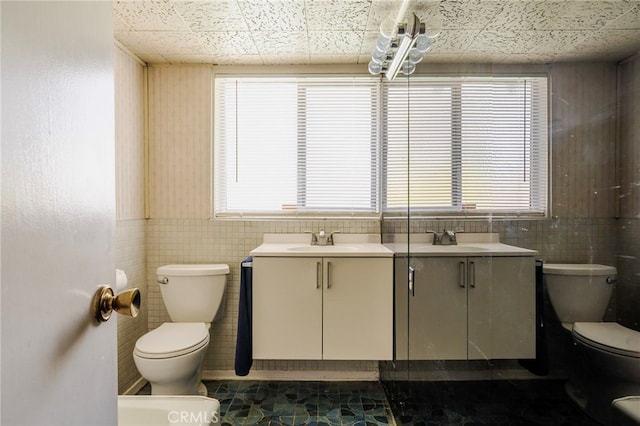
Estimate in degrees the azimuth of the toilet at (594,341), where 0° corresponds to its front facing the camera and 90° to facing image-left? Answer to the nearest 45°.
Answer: approximately 315°

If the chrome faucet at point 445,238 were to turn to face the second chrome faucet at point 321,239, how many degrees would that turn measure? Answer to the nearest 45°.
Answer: approximately 135° to its right

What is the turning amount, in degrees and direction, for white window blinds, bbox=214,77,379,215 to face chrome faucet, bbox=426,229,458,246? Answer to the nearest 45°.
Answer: approximately 45° to its left

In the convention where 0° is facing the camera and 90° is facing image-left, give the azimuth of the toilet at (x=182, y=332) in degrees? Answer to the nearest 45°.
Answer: approximately 45°

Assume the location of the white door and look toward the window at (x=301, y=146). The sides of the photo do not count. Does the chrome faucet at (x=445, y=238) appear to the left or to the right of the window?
right
